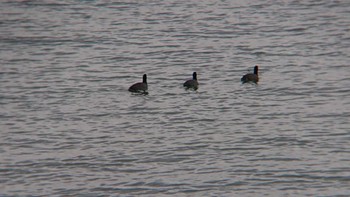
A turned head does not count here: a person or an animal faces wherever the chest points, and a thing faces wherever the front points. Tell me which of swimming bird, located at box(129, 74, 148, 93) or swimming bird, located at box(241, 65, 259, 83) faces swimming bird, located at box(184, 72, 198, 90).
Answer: swimming bird, located at box(129, 74, 148, 93)

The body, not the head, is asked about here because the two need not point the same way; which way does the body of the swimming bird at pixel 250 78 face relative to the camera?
to the viewer's right

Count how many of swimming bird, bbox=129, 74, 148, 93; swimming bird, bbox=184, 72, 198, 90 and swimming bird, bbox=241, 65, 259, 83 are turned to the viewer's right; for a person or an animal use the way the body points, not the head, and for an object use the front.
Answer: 3

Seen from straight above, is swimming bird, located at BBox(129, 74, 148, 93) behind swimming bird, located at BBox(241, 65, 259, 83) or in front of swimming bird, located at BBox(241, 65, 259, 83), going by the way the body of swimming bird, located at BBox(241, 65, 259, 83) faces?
behind

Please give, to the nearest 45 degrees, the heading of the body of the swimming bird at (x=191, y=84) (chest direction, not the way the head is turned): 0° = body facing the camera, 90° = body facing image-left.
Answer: approximately 270°

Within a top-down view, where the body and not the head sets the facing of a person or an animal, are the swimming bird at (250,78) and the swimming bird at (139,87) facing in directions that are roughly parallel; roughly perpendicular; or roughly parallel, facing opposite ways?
roughly parallel

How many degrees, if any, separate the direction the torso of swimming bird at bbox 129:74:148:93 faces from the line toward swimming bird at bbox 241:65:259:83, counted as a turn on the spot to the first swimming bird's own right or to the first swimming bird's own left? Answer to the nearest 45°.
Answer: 0° — it already faces it

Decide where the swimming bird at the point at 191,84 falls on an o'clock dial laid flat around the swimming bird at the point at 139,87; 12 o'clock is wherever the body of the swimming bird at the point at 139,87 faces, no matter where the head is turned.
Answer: the swimming bird at the point at 191,84 is roughly at 12 o'clock from the swimming bird at the point at 139,87.

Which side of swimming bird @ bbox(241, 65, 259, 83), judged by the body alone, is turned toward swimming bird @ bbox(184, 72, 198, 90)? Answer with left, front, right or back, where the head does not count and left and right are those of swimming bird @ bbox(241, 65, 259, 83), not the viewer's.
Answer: back

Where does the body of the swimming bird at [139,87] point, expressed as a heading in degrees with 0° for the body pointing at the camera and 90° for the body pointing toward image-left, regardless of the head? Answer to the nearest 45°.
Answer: approximately 270°

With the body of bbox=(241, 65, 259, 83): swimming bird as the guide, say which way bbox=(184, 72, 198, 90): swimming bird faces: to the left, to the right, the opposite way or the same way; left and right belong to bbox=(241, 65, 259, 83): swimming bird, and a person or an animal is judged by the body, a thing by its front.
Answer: the same way

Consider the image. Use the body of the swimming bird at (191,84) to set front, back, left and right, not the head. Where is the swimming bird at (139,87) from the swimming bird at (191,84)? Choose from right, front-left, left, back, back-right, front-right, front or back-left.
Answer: back

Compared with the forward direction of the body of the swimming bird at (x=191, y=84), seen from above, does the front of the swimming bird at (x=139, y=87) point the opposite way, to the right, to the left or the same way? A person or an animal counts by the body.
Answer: the same way
